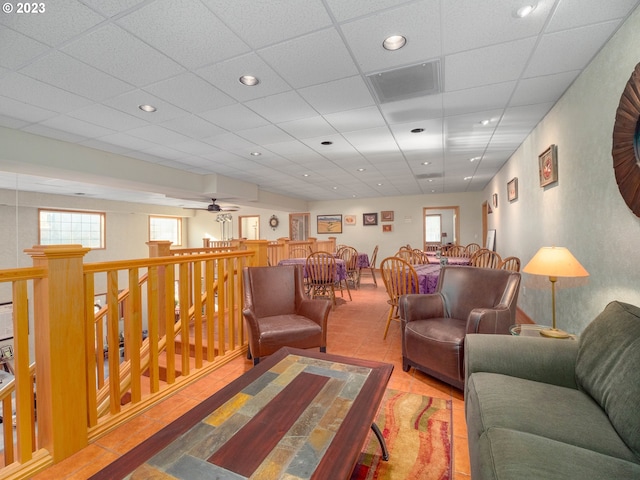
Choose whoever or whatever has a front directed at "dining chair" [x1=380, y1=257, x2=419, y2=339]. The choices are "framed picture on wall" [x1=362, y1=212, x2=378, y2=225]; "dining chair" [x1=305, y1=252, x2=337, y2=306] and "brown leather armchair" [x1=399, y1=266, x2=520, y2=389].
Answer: the framed picture on wall

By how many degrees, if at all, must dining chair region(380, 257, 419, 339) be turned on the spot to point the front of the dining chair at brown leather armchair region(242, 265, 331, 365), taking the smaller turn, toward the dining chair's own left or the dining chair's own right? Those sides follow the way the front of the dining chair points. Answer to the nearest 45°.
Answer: approximately 180°

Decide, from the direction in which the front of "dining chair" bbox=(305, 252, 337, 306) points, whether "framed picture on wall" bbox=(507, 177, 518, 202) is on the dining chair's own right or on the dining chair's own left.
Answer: on the dining chair's own right

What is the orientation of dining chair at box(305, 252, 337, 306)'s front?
away from the camera

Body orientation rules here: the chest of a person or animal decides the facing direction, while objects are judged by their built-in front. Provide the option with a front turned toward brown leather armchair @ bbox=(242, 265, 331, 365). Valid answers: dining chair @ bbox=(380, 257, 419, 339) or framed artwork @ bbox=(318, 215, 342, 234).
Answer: the framed artwork

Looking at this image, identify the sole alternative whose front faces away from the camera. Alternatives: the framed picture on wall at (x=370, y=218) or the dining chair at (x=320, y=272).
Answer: the dining chair

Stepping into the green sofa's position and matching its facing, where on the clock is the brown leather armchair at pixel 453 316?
The brown leather armchair is roughly at 2 o'clock from the green sofa.

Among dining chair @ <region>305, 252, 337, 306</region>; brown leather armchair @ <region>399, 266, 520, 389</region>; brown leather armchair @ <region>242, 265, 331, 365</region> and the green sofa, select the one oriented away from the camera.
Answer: the dining chair

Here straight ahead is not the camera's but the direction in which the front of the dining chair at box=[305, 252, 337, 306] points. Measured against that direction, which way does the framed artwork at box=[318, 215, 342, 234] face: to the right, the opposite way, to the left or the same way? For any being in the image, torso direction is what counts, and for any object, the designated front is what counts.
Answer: the opposite way

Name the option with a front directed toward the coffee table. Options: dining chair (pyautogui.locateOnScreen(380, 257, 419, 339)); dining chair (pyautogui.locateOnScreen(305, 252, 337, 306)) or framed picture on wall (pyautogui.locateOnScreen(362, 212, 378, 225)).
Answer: the framed picture on wall

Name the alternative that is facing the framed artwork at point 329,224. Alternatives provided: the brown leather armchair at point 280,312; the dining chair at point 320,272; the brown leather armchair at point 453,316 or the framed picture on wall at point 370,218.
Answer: the dining chair

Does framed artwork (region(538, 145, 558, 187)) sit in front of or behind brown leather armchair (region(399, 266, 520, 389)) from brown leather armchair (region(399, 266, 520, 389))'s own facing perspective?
behind
